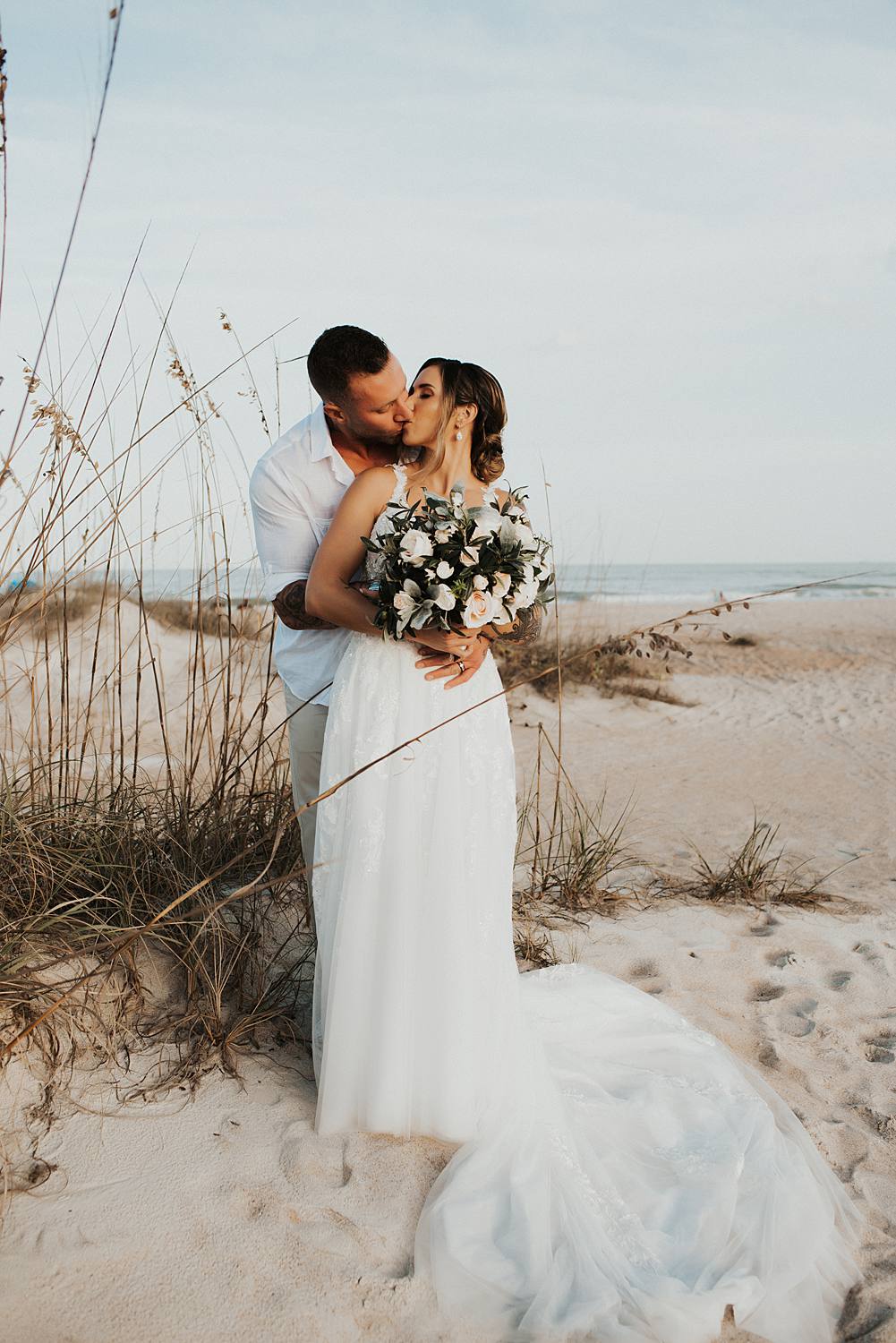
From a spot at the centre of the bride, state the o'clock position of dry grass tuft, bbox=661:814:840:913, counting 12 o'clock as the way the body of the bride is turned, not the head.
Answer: The dry grass tuft is roughly at 7 o'clock from the bride.

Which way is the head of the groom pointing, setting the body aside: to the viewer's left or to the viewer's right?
to the viewer's right

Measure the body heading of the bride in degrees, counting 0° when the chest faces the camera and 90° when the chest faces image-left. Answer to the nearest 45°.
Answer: approximately 0°
